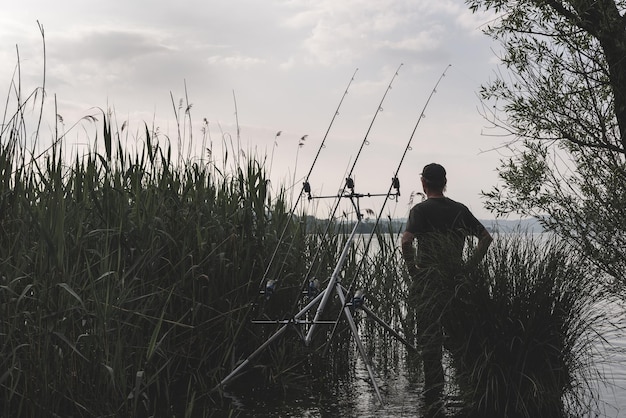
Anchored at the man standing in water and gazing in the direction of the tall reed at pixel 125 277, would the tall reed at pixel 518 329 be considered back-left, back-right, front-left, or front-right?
back-left

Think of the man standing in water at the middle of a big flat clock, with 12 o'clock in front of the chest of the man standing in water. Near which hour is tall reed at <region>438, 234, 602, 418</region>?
The tall reed is roughly at 4 o'clock from the man standing in water.

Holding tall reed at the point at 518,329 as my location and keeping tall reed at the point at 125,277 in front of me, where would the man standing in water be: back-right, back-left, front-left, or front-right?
front-right

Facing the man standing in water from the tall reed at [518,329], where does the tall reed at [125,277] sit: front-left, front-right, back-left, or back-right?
front-left

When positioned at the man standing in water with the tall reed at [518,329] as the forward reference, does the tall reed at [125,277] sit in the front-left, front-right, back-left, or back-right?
back-right

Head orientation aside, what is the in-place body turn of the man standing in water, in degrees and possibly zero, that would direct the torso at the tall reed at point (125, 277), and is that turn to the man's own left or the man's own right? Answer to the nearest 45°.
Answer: approximately 90° to the man's own left

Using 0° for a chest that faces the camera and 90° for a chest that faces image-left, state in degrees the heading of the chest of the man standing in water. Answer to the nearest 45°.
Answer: approximately 180°
